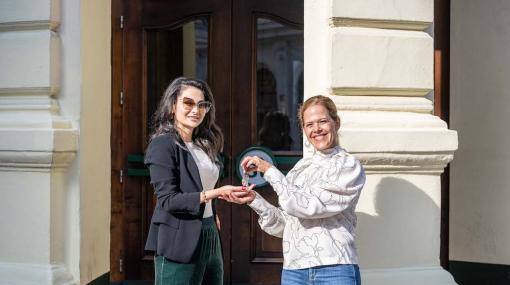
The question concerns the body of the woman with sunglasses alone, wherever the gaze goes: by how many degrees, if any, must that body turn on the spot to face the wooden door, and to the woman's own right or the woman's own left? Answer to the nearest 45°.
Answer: approximately 135° to the woman's own left

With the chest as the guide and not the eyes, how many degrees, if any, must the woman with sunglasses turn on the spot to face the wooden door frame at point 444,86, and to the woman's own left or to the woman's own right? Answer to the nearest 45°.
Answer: approximately 90° to the woman's own left

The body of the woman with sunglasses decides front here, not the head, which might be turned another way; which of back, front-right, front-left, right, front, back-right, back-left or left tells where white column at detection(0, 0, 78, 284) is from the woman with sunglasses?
back

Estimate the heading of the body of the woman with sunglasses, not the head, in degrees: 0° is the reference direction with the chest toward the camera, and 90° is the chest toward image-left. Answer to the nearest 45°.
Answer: approximately 315°

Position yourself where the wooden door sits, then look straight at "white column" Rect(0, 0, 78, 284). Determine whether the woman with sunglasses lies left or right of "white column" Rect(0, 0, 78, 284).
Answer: left

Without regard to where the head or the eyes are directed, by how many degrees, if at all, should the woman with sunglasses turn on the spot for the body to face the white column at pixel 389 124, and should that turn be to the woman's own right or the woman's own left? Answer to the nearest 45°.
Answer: approximately 90° to the woman's own left

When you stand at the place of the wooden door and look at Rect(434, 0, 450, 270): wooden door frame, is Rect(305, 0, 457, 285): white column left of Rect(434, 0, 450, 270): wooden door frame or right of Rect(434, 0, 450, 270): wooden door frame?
right
